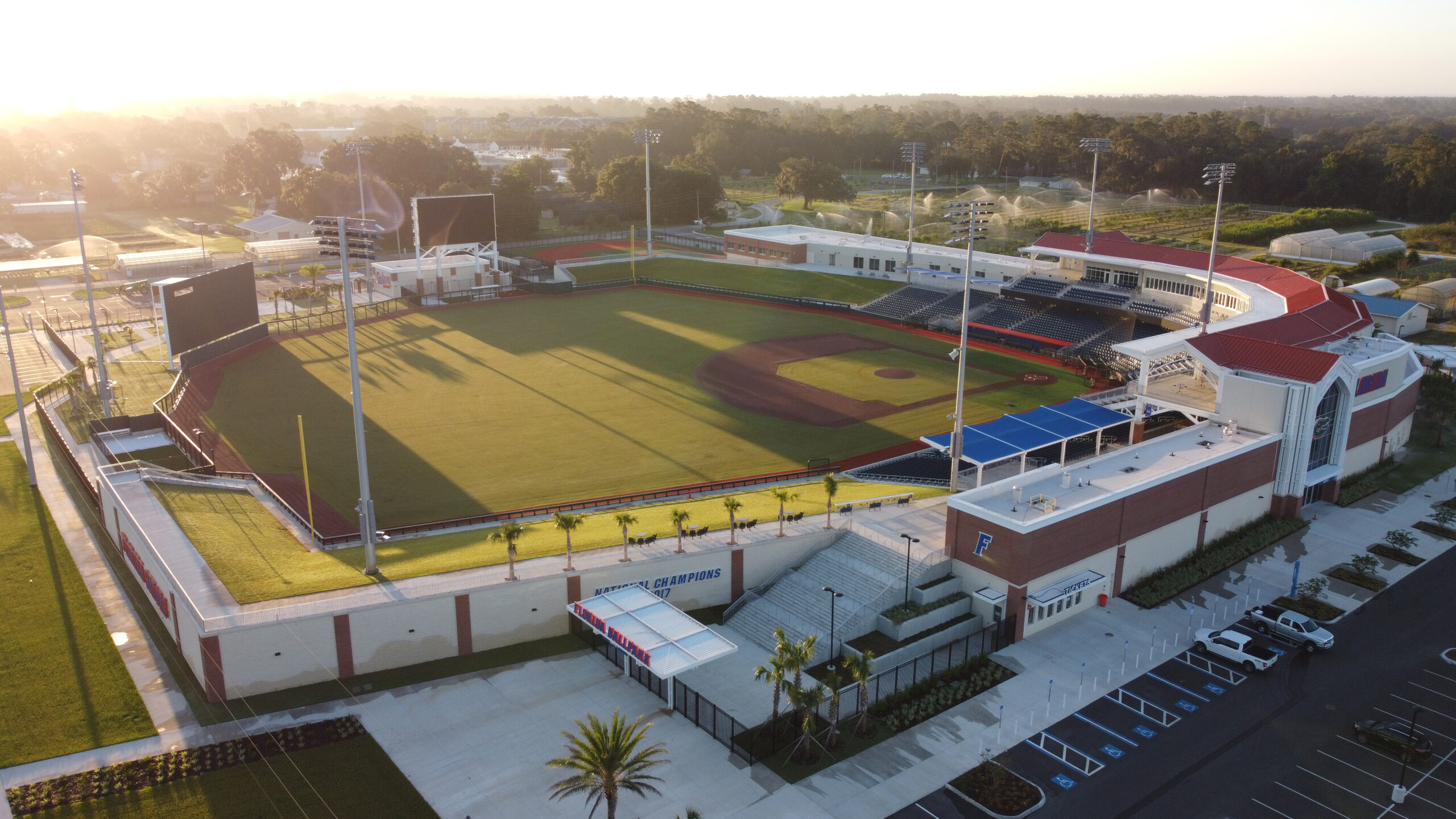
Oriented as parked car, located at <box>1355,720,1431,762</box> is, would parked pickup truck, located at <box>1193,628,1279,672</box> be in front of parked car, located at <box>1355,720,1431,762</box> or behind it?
in front

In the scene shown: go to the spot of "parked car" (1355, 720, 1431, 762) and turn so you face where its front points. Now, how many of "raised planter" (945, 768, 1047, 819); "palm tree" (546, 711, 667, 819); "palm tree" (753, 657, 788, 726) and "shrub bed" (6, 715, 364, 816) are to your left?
4

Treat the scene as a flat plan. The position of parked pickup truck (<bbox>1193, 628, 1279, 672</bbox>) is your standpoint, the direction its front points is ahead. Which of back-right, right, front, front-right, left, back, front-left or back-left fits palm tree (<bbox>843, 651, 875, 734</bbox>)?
left

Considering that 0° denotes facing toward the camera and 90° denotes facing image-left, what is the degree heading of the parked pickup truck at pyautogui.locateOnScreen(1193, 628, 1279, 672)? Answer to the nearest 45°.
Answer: approximately 135°

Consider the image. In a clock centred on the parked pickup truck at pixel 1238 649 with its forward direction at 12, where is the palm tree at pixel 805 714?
The palm tree is roughly at 9 o'clock from the parked pickup truck.

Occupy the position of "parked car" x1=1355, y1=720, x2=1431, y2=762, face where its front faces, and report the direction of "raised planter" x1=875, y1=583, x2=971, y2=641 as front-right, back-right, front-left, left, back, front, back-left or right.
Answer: front-left

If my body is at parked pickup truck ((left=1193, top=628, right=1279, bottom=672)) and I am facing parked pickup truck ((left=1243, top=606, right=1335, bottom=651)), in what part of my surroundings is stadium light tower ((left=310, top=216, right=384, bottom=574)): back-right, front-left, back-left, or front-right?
back-left
